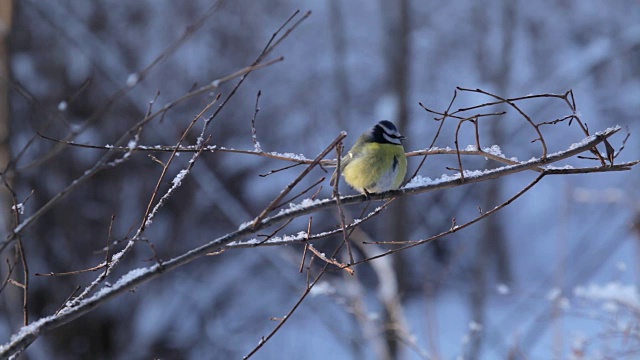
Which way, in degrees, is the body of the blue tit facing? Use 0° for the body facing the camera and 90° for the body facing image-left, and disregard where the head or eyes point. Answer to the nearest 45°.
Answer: approximately 315°

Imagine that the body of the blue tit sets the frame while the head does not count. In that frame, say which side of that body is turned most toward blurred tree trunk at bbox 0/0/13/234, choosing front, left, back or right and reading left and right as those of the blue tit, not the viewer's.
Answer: back

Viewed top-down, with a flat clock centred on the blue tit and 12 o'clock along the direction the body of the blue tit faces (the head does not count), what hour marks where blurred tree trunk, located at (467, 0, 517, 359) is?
The blurred tree trunk is roughly at 8 o'clock from the blue tit.

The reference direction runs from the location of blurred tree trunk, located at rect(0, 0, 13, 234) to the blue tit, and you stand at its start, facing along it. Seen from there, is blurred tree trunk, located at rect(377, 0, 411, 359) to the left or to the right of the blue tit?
left

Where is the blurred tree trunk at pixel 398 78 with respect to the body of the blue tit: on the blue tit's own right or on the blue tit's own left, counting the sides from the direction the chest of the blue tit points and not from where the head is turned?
on the blue tit's own left

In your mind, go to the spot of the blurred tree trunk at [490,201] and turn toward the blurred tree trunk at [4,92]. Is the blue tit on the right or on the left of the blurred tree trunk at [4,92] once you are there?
left

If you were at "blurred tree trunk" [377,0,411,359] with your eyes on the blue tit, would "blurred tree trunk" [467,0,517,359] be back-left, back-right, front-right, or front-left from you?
back-left
